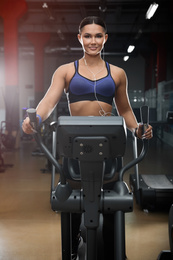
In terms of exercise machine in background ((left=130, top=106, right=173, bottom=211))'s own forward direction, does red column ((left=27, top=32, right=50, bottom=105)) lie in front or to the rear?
to the rear

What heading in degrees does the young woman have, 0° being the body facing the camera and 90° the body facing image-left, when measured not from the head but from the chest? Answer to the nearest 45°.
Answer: approximately 0°

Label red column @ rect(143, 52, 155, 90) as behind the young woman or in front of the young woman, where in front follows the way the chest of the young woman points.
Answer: behind

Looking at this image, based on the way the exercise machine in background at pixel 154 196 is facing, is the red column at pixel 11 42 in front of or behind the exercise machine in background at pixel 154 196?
behind

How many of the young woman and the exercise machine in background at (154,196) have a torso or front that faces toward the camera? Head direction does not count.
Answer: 2

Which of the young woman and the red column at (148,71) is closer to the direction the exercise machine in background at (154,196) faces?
the young woman

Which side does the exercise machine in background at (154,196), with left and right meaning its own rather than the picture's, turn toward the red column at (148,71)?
back

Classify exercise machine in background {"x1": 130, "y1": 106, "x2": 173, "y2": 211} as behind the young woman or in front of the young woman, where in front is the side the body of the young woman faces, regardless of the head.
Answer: behind
